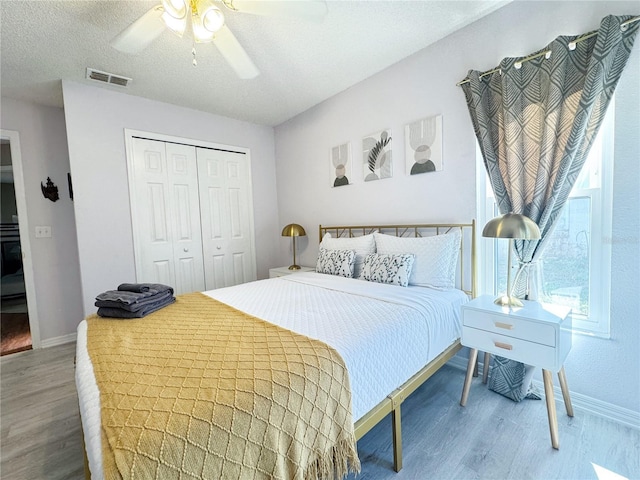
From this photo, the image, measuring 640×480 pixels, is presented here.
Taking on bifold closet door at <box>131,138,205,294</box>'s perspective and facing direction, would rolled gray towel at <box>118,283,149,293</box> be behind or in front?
in front

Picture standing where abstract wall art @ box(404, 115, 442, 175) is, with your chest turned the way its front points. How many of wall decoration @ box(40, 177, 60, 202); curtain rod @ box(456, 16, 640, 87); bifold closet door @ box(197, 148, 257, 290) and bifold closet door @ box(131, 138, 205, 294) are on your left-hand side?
1

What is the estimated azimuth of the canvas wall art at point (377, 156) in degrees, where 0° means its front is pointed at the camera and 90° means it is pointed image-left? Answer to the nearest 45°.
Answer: approximately 45°

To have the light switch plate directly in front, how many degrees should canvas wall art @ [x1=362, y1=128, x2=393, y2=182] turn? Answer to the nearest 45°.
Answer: approximately 45° to its right

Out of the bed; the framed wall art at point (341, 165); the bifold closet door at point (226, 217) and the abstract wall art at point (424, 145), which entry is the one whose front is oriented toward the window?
the bifold closet door

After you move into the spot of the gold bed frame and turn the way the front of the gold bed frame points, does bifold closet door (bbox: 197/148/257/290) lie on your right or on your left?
on your right

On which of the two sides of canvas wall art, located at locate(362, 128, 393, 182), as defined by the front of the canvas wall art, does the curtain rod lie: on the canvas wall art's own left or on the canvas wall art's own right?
on the canvas wall art's own left

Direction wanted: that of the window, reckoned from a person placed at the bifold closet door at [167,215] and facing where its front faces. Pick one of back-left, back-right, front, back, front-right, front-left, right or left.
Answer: front-left

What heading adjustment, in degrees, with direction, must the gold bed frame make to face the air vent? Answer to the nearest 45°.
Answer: approximately 45° to its right

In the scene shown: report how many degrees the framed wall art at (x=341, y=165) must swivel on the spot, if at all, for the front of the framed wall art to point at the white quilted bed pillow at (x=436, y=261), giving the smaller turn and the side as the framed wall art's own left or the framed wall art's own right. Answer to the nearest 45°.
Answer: approximately 90° to the framed wall art's own left

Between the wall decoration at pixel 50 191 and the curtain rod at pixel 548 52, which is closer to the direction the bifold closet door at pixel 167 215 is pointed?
the curtain rod

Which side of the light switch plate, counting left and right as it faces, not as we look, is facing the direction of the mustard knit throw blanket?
front

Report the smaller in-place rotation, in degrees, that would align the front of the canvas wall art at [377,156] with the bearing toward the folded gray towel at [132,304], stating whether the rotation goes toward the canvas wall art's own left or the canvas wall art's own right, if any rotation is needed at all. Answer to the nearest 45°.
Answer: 0° — it already faces it
